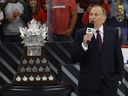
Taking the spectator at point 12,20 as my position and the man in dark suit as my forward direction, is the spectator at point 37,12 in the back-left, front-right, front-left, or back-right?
front-left

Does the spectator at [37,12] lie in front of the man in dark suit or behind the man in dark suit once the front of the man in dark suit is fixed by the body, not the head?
behind

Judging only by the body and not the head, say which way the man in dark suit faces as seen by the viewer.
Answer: toward the camera

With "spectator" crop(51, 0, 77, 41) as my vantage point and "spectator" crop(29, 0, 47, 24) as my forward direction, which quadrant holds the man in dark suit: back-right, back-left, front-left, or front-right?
back-left

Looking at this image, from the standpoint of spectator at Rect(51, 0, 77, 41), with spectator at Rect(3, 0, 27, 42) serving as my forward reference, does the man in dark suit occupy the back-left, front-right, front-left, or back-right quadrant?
back-left

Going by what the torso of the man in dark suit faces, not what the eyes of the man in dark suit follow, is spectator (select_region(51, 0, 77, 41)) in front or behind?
behind

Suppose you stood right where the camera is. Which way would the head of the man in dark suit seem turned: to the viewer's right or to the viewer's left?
to the viewer's left
